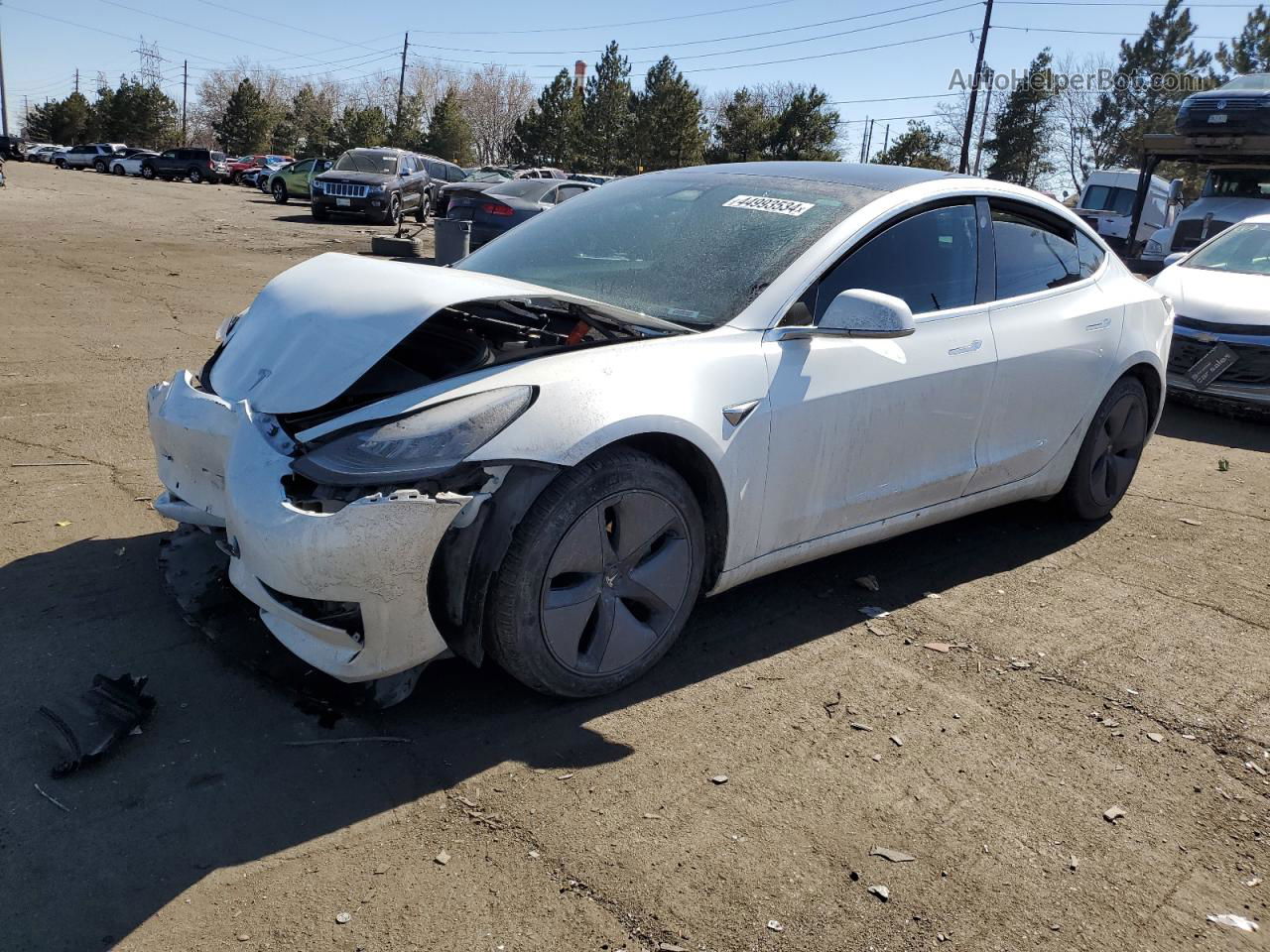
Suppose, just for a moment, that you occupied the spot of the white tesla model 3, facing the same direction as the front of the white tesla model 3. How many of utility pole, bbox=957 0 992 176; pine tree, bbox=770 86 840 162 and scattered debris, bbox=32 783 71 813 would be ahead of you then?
1

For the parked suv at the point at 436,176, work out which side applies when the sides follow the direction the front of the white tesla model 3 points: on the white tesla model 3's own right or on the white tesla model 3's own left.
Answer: on the white tesla model 3's own right

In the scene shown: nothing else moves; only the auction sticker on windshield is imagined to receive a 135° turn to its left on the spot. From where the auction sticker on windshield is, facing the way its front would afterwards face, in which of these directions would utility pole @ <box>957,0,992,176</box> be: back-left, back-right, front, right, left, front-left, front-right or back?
left

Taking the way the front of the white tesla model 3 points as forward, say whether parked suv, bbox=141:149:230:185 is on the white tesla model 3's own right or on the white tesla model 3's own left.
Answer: on the white tesla model 3's own right

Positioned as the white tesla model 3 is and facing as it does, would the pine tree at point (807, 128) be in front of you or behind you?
behind

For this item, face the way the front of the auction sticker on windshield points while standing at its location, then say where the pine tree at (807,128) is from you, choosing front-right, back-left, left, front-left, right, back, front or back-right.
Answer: back-right

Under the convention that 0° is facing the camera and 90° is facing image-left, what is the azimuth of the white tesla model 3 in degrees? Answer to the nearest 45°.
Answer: approximately 45°

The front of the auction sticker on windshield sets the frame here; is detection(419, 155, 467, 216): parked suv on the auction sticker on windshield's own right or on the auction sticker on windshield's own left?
on the auction sticker on windshield's own right

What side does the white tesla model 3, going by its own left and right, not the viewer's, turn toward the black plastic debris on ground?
front

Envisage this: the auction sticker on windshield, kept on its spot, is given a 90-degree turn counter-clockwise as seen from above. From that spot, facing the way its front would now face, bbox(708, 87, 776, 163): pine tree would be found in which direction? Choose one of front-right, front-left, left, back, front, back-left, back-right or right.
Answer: back-left

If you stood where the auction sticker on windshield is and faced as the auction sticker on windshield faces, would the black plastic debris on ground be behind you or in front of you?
in front

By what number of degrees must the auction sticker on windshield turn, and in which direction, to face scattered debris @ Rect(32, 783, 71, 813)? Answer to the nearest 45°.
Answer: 0° — it already faces it

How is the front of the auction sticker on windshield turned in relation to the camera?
facing the viewer and to the left of the viewer

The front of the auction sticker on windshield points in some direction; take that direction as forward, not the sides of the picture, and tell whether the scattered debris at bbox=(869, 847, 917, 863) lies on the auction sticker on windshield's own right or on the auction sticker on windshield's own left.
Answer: on the auction sticker on windshield's own left

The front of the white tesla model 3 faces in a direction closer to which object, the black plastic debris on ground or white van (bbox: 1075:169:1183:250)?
the black plastic debris on ground

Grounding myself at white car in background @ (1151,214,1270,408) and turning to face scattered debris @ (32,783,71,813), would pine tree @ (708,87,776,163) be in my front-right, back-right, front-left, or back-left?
back-right
